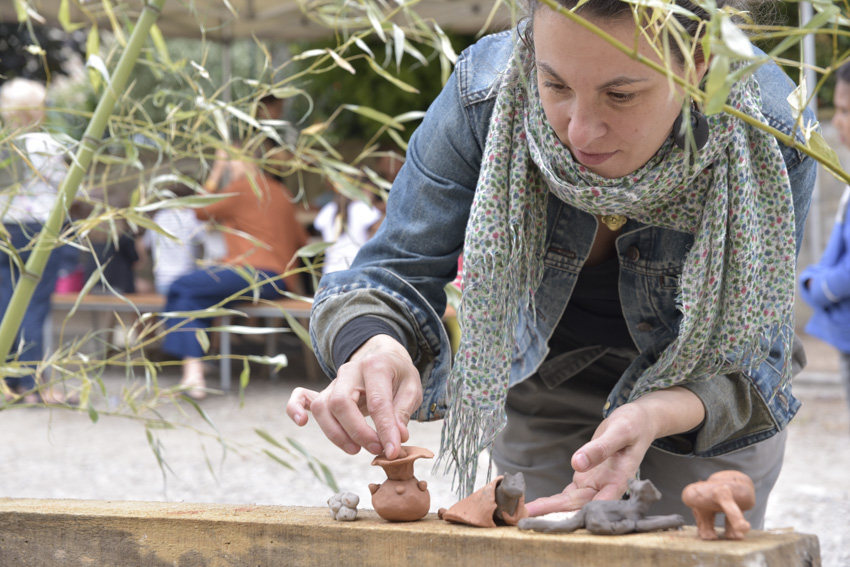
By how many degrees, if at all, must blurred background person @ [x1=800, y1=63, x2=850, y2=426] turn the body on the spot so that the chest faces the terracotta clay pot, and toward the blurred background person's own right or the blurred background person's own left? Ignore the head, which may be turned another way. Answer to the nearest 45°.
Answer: approximately 90° to the blurred background person's own left

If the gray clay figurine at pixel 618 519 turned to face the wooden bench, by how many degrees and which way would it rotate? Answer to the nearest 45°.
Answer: approximately 135° to its left

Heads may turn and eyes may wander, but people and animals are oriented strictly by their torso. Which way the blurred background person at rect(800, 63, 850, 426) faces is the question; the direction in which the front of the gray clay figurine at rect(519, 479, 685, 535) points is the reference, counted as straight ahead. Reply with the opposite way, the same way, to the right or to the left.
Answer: the opposite way

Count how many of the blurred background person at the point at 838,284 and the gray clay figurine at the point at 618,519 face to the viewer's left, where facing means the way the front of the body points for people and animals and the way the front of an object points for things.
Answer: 1

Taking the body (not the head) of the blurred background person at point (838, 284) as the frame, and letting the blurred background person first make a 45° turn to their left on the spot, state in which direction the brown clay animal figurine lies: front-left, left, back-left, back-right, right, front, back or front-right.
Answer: front-left

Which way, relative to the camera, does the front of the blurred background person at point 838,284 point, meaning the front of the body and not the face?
to the viewer's left

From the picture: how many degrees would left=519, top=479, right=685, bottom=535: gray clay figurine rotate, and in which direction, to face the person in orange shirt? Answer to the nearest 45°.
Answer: approximately 135° to its left

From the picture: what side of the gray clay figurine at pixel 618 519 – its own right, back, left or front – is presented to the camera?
right

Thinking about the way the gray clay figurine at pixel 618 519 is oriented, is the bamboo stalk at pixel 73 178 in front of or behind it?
behind
